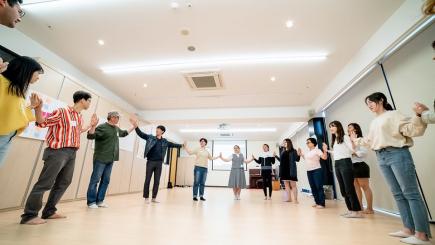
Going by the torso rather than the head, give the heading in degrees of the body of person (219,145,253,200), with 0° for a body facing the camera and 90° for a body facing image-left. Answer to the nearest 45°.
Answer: approximately 0°

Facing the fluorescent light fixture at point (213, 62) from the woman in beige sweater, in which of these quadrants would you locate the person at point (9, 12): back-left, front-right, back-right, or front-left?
front-left

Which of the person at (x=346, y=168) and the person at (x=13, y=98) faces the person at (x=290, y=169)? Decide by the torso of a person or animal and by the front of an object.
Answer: the person at (x=13, y=98)

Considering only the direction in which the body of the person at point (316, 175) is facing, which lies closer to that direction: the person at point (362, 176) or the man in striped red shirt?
the man in striped red shirt

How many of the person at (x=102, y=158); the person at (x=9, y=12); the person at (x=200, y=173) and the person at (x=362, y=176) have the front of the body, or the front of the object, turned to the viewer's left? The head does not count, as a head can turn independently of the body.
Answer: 1

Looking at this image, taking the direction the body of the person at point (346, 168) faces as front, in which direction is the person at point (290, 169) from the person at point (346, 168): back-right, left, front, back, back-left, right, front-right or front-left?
right

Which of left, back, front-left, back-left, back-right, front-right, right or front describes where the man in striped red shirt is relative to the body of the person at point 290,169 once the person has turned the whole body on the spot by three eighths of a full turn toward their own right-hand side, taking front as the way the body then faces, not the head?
back-left

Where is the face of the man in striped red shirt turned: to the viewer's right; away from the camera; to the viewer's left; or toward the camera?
to the viewer's right

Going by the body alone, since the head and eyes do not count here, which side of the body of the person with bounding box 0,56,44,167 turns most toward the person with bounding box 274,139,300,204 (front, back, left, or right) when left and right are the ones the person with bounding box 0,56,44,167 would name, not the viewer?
front

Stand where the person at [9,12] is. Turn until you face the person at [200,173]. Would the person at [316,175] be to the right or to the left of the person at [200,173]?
right

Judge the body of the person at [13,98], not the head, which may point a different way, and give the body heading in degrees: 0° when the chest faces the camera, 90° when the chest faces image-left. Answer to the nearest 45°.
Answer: approximately 270°

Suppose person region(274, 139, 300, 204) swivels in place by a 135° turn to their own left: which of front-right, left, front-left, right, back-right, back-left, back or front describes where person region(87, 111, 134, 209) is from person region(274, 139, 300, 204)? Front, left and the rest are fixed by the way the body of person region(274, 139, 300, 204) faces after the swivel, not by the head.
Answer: back-right

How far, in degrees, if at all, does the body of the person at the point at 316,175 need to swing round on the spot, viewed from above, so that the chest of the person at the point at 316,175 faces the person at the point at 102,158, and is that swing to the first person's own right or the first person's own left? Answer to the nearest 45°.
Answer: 0° — they already face them

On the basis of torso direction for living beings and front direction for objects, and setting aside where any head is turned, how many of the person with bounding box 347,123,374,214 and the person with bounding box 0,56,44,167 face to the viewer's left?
1

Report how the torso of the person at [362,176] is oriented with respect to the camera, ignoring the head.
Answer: to the viewer's left

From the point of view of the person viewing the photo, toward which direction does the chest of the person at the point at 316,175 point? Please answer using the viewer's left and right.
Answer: facing the viewer and to the left of the viewer

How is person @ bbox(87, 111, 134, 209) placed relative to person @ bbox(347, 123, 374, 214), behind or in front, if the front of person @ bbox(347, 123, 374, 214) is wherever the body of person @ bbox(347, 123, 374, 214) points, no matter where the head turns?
in front

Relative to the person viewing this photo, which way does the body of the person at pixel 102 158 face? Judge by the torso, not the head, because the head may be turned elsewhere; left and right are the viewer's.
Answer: facing the viewer and to the right of the viewer
